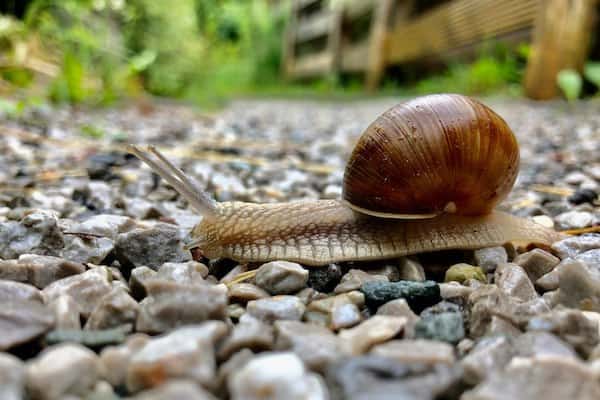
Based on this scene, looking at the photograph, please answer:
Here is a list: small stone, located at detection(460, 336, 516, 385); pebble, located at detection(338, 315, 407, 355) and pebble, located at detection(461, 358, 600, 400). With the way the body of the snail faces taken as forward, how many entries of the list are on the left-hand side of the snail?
3

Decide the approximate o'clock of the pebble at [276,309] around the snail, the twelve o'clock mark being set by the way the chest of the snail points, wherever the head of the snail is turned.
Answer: The pebble is roughly at 10 o'clock from the snail.

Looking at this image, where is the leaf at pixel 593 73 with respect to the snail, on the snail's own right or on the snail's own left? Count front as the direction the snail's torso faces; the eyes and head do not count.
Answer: on the snail's own right

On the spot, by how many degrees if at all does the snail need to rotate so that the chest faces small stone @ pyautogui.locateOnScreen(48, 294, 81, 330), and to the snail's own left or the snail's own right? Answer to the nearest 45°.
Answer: approximately 45° to the snail's own left

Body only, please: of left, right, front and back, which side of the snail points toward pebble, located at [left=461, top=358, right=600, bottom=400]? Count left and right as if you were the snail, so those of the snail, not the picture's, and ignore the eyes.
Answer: left

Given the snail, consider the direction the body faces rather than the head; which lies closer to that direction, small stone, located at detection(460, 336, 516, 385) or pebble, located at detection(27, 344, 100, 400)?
the pebble

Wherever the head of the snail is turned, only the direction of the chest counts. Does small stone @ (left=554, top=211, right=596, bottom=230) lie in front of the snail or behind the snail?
behind

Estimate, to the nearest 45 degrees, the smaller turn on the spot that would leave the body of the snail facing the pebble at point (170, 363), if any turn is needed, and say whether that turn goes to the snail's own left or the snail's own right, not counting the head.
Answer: approximately 45° to the snail's own left

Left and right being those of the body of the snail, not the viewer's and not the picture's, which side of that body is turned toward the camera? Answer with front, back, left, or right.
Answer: left

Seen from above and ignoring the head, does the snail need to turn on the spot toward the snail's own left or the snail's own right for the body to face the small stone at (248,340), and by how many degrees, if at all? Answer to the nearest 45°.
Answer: approximately 45° to the snail's own left

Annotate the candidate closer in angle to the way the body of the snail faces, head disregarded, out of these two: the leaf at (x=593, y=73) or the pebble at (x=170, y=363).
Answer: the pebble
